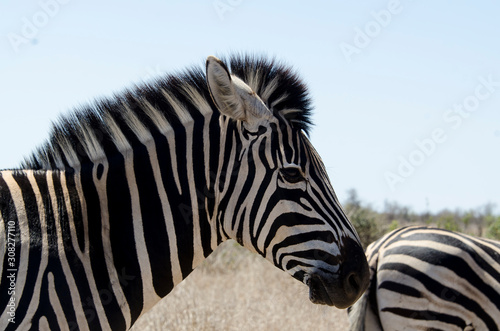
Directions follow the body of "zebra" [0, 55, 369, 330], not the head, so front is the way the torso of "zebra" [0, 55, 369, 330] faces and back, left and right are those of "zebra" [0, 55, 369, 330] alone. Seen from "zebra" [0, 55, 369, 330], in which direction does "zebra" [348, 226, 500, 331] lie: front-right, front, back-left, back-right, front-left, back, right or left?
front-left

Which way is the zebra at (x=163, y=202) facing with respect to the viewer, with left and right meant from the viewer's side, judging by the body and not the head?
facing to the right of the viewer
